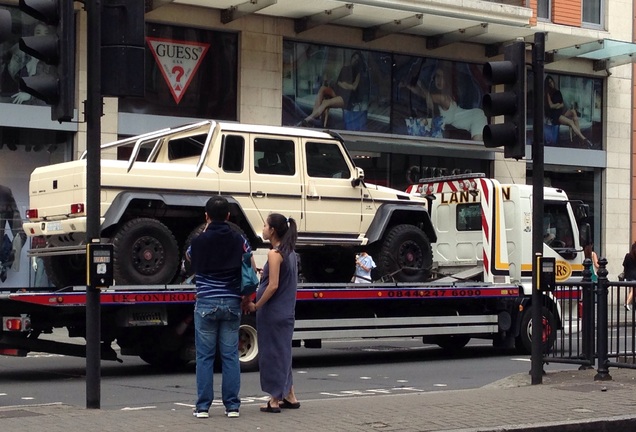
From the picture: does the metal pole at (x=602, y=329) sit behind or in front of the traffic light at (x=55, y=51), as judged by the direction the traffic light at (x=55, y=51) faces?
behind

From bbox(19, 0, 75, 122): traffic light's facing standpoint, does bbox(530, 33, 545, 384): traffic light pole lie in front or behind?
behind

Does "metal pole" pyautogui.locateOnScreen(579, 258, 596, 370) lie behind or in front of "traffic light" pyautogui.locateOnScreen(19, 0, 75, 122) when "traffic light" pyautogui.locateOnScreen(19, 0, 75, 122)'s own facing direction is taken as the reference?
behind
